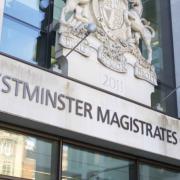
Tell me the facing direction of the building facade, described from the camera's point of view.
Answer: facing the viewer and to the right of the viewer
